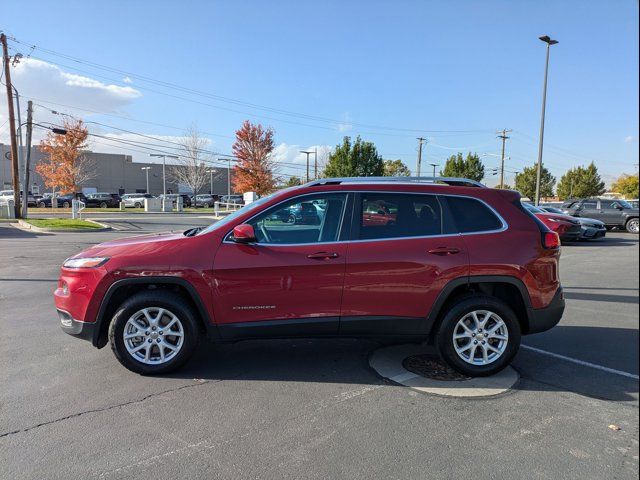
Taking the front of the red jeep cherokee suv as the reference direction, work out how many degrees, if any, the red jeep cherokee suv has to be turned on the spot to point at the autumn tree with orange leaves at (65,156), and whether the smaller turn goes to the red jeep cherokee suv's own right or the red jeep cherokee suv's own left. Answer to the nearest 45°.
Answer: approximately 45° to the red jeep cherokee suv's own right

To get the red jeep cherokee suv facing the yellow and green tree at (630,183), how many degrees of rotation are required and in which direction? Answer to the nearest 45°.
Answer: approximately 180°

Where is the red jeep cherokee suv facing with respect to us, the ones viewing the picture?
facing to the left of the viewer

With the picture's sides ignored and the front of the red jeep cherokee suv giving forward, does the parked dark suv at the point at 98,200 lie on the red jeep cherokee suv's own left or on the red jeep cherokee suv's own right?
on the red jeep cherokee suv's own right

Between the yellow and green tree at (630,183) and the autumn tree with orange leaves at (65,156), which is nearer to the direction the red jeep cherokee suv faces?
the autumn tree with orange leaves

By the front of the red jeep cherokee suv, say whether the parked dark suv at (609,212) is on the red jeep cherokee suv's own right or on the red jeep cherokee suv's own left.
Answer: on the red jeep cherokee suv's own right

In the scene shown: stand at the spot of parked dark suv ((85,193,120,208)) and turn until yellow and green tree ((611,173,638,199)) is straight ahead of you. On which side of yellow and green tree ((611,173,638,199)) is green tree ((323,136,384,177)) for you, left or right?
left

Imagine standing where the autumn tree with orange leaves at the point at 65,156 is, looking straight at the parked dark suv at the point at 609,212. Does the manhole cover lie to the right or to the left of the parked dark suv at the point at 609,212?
right
